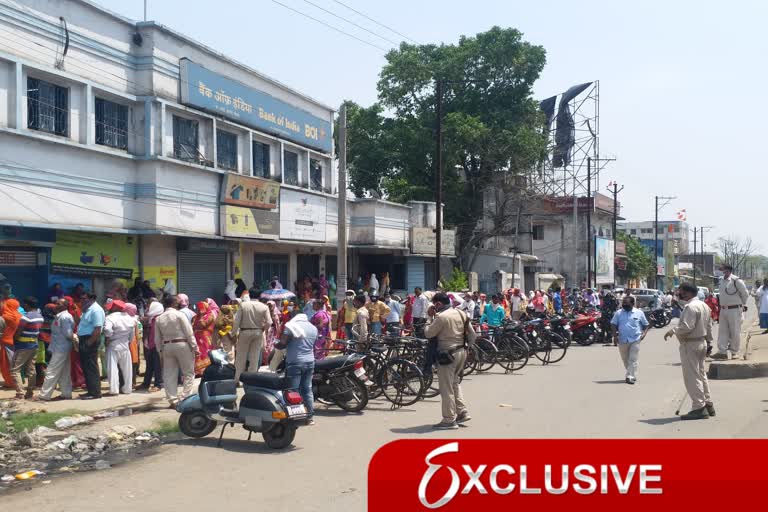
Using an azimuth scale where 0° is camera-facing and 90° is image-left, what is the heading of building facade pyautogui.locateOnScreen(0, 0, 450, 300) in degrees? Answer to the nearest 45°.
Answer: approximately 315°

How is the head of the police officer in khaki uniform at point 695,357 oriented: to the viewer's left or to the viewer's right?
to the viewer's left

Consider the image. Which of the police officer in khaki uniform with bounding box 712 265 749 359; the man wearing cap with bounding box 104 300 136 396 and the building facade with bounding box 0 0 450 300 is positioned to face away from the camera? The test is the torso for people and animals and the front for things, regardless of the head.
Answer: the man wearing cap

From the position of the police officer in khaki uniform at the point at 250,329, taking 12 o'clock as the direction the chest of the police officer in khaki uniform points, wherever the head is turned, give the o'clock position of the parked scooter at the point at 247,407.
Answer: The parked scooter is roughly at 6 o'clock from the police officer in khaki uniform.

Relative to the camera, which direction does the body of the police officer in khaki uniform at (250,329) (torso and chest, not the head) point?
away from the camera

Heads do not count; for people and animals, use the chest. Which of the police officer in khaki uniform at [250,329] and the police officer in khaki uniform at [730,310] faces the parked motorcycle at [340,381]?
the police officer in khaki uniform at [730,310]

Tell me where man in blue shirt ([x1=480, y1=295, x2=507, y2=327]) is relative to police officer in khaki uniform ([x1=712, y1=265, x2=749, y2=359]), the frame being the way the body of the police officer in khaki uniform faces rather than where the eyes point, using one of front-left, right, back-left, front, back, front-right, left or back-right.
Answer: front-right

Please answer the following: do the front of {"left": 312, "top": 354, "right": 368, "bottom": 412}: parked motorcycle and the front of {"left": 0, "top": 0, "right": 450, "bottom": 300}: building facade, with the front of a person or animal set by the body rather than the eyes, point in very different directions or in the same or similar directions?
very different directions

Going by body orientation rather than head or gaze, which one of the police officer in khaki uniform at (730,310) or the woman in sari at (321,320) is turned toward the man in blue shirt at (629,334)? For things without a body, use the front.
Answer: the police officer in khaki uniform

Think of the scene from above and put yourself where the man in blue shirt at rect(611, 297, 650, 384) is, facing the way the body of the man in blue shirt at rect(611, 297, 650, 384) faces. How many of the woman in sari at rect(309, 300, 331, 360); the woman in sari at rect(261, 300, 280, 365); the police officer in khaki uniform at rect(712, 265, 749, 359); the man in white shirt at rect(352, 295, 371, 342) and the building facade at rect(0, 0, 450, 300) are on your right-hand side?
4

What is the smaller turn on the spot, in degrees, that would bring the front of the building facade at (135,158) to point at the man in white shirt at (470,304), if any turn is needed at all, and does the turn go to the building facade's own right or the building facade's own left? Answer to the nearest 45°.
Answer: approximately 45° to the building facade's own left
